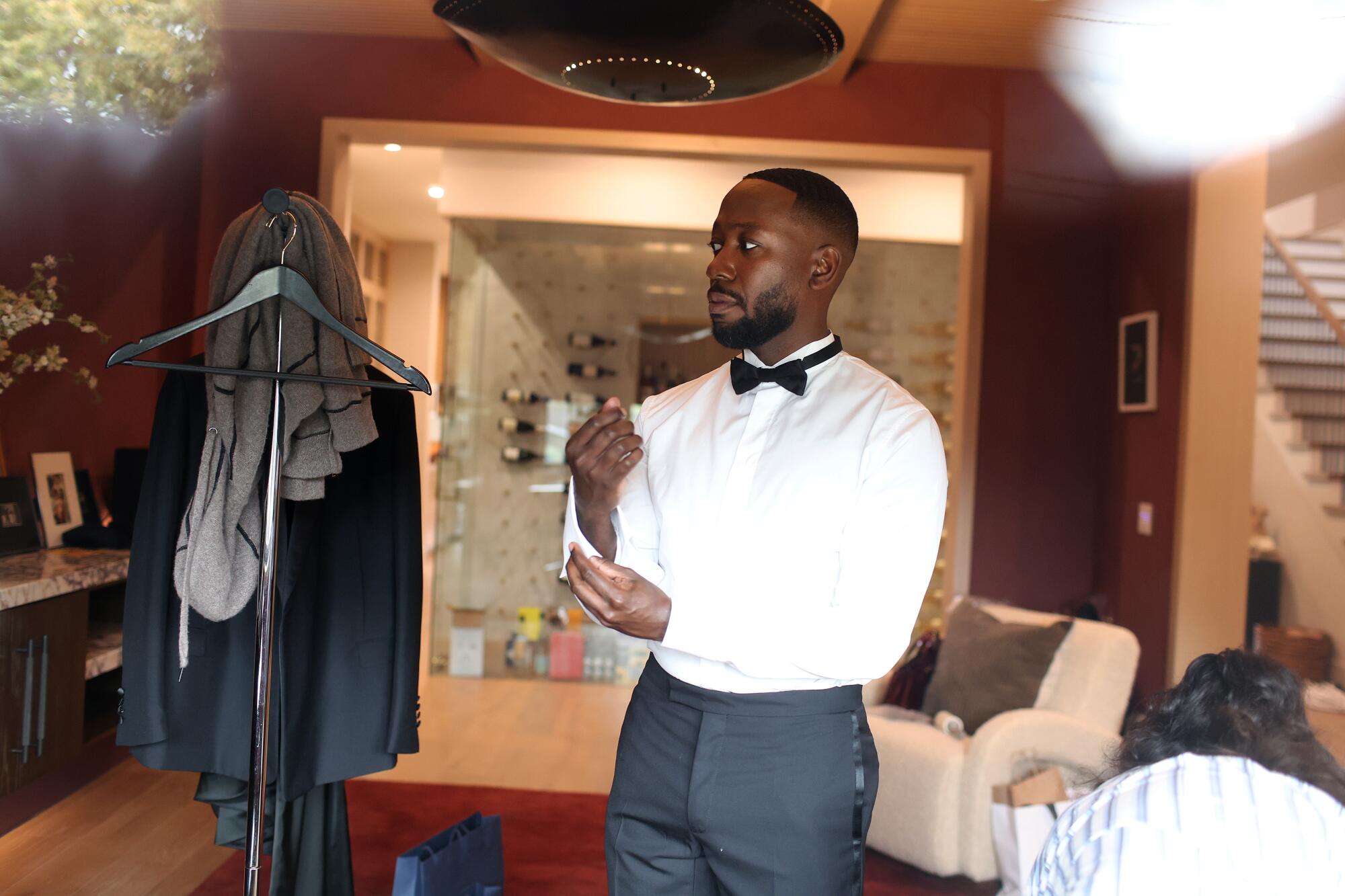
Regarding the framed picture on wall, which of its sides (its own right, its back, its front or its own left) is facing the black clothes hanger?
front

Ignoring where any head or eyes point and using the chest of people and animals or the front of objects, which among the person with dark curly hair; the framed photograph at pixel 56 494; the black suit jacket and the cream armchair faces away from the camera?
the person with dark curly hair

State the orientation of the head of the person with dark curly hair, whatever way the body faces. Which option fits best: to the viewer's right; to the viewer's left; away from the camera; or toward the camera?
away from the camera

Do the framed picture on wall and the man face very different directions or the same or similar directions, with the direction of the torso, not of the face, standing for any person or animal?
same or similar directions

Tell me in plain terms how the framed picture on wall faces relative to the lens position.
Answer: facing the viewer and to the left of the viewer

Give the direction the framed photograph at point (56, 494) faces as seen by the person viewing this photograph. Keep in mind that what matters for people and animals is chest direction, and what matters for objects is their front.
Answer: facing the viewer and to the right of the viewer

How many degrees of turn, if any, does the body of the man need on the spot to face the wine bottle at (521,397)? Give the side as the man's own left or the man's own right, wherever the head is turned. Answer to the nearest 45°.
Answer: approximately 135° to the man's own right

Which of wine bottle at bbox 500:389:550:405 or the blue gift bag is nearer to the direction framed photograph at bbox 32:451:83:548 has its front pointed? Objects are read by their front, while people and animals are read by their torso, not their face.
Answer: the blue gift bag

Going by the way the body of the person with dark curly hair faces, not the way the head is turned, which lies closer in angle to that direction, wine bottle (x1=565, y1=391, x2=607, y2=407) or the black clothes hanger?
the wine bottle

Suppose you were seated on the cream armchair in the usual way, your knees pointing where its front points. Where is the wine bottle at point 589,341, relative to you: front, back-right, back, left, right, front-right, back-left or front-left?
right

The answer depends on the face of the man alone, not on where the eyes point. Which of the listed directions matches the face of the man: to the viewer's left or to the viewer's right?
to the viewer's left

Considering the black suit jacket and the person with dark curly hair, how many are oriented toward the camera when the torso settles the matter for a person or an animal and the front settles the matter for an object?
1

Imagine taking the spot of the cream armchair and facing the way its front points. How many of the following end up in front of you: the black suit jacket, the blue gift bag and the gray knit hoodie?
3

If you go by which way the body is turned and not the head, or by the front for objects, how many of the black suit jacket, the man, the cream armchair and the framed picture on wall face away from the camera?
0

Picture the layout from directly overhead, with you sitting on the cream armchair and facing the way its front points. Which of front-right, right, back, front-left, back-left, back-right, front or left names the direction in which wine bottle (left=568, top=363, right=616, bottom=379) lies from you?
right

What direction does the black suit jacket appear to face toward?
toward the camera

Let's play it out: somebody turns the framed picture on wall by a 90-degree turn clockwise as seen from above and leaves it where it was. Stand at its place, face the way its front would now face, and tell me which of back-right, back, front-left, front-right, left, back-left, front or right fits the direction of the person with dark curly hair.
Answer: back-left

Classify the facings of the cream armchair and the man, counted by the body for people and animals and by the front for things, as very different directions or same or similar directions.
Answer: same or similar directions

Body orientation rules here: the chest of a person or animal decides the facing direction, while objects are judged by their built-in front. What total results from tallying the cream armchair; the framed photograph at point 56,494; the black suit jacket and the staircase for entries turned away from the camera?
0
